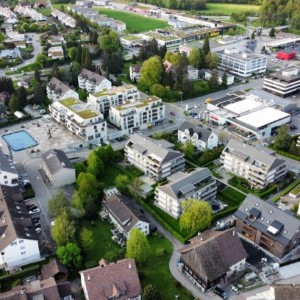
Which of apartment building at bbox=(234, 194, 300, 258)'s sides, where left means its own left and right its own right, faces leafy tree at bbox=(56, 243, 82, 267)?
front

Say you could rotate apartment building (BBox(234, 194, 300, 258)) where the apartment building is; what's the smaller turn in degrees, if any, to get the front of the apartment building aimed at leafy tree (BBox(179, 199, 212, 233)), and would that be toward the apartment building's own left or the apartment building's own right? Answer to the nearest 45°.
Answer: approximately 45° to the apartment building's own right

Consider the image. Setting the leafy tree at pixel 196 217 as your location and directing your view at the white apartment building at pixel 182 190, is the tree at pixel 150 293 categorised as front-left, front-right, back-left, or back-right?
back-left

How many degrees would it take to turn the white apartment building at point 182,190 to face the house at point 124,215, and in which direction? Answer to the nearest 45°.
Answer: approximately 90° to its right

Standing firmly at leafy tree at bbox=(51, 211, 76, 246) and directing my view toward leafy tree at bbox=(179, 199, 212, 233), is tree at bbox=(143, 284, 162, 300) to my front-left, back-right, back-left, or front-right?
front-right

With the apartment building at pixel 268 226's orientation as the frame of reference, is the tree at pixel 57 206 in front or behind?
in front

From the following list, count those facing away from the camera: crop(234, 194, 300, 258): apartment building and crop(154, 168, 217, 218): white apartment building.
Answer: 0

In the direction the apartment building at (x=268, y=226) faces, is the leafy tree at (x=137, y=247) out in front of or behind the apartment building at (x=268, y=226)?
in front

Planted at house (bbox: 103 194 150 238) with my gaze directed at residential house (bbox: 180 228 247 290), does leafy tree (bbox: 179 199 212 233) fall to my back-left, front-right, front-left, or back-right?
front-left

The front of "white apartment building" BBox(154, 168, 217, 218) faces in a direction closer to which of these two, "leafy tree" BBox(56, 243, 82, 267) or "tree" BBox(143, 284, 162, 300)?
the tree

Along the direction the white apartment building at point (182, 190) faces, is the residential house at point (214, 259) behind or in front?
in front

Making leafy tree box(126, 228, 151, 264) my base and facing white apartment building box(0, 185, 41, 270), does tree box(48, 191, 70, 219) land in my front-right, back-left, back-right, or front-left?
front-right

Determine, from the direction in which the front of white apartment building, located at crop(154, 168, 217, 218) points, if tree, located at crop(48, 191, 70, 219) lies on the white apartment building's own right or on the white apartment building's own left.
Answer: on the white apartment building's own right

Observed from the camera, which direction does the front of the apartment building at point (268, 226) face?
facing the viewer and to the left of the viewer
